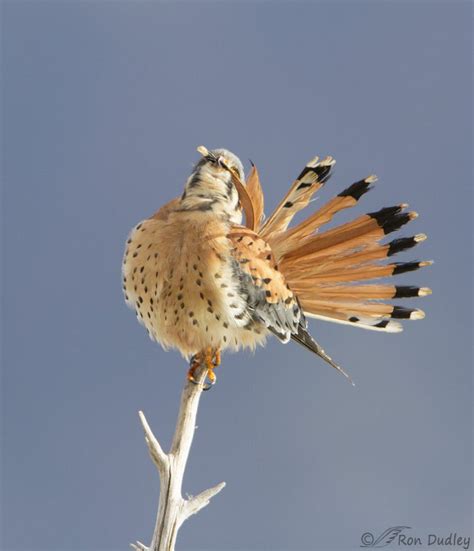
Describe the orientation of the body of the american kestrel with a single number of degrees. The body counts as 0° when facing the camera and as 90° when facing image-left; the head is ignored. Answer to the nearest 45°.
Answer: approximately 45°
